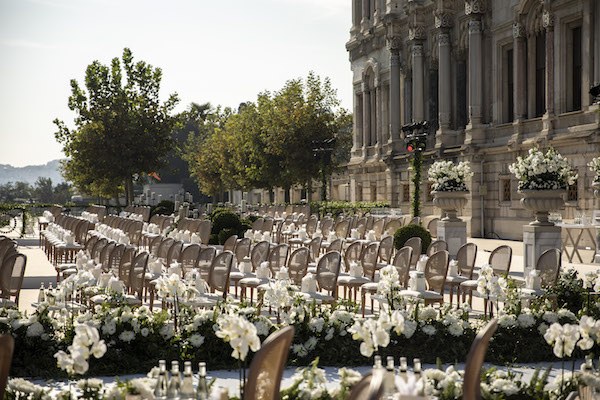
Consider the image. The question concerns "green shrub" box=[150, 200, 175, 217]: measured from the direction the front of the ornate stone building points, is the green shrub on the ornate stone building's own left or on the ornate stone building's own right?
on the ornate stone building's own right

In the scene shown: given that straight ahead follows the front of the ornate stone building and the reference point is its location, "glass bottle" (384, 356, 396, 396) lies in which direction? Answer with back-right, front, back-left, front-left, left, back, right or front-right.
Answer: front-left

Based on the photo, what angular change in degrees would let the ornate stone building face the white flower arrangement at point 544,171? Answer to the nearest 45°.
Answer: approximately 45° to its left

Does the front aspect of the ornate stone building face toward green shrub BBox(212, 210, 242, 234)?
yes

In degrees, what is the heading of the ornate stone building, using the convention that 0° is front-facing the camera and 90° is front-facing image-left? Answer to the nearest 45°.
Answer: approximately 45°
